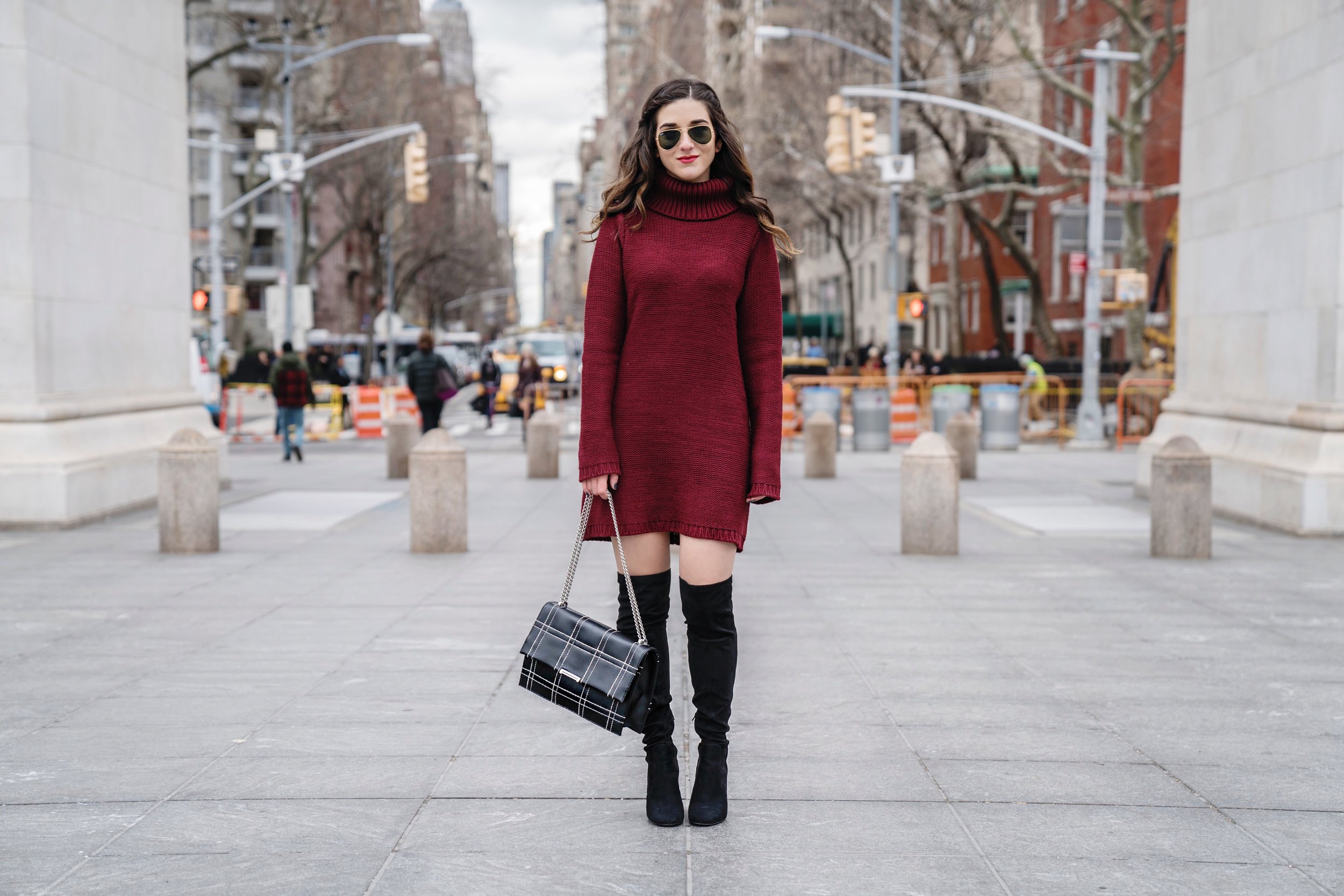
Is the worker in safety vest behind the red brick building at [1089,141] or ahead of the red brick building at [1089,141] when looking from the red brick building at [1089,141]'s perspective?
ahead

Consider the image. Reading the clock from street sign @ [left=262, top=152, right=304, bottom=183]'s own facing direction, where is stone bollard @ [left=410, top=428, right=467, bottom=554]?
The stone bollard is roughly at 12 o'clock from the street sign.

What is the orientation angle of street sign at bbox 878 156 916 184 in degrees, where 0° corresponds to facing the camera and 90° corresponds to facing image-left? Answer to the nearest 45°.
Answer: approximately 0°

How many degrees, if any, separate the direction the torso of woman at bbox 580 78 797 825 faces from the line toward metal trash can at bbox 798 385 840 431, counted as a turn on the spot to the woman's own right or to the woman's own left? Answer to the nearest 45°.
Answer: approximately 180°

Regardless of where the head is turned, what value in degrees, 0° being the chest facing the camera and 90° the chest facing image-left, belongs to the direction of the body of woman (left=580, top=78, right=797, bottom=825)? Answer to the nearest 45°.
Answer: approximately 0°

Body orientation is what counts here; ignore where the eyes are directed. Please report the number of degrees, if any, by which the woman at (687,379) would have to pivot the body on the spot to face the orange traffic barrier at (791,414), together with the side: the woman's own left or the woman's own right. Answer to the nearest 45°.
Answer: approximately 180°

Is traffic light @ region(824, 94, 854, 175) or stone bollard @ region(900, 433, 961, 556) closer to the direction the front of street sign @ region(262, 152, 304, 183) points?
the stone bollard

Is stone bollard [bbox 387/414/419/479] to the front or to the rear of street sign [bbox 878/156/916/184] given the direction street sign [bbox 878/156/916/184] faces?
to the front

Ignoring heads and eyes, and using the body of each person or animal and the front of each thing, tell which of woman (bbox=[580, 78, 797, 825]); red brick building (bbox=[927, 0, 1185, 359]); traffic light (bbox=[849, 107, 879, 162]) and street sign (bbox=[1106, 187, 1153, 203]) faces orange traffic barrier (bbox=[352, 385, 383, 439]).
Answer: the red brick building

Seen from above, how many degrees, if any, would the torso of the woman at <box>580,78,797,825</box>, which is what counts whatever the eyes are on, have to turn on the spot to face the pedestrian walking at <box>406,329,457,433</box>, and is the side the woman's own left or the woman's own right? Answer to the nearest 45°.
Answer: approximately 180°

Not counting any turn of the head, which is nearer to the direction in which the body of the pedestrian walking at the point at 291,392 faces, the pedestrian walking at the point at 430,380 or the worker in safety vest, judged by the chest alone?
the worker in safety vest
